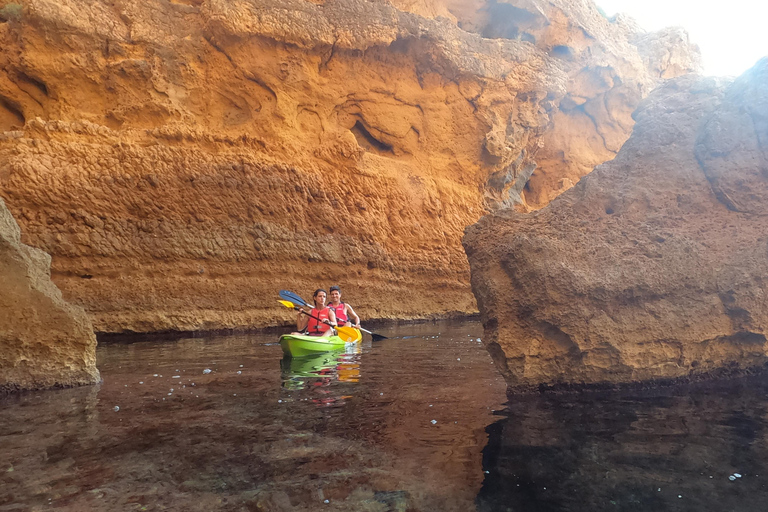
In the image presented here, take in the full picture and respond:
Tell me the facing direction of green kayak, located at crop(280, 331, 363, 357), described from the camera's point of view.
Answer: facing the viewer and to the left of the viewer
